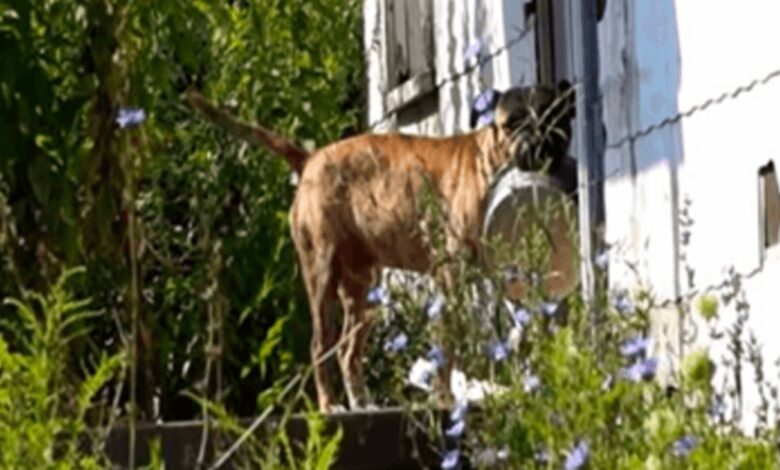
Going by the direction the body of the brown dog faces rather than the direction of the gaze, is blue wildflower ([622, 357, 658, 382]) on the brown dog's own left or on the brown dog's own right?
on the brown dog's own right

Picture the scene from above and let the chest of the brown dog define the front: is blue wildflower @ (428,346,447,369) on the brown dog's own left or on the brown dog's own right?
on the brown dog's own right

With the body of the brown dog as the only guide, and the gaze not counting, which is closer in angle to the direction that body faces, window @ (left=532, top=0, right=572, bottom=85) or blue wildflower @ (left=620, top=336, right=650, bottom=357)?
the window

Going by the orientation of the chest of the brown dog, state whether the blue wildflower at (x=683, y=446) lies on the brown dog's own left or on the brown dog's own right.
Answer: on the brown dog's own right

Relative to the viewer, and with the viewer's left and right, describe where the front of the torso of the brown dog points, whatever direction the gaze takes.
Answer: facing away from the viewer and to the right of the viewer

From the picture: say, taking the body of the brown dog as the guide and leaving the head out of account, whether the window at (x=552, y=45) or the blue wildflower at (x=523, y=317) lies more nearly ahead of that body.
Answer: the window
